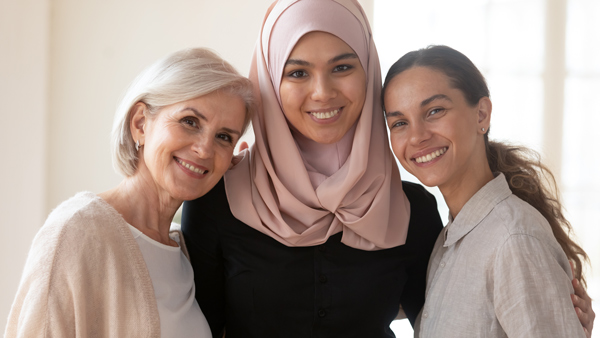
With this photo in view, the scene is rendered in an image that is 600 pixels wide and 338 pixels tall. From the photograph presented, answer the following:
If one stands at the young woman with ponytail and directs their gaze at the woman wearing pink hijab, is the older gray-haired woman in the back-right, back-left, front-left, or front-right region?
front-left

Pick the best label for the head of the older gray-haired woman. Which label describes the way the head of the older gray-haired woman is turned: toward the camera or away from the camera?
toward the camera

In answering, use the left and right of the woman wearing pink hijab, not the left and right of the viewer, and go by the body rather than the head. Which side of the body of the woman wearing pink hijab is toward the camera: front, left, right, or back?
front

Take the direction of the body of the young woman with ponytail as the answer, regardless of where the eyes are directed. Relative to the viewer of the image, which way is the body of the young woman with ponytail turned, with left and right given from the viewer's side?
facing the viewer and to the left of the viewer

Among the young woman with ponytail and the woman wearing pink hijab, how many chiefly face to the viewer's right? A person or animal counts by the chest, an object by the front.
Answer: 0

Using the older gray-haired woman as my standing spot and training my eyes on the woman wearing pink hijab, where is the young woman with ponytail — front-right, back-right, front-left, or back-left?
front-right

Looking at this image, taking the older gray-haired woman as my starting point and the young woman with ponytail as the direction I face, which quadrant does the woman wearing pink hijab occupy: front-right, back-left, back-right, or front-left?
front-left

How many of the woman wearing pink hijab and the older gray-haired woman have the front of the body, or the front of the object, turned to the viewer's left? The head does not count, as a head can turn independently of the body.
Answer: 0

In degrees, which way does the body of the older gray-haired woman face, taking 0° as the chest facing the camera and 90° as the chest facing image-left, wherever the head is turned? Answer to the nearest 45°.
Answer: approximately 315°
